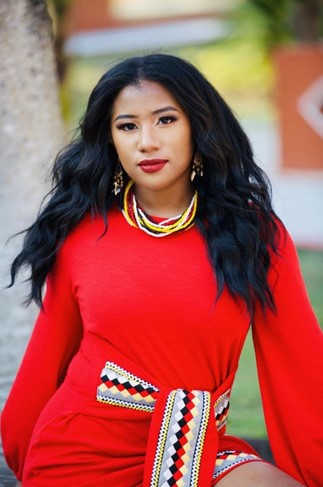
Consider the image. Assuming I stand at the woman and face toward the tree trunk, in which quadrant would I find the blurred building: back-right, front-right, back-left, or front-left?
front-right

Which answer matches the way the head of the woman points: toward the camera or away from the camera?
toward the camera

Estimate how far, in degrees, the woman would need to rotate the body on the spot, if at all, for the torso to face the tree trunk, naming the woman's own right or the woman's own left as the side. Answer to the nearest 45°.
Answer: approximately 135° to the woman's own right

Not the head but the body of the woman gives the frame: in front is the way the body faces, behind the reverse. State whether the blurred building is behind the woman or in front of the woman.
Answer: behind

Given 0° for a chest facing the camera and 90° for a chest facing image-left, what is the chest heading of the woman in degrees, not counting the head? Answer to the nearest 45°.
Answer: approximately 0°
